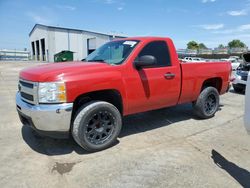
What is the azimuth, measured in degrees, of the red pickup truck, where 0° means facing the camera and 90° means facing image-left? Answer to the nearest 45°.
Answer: approximately 45°

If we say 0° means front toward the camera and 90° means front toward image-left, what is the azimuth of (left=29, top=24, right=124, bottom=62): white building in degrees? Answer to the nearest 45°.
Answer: approximately 45°

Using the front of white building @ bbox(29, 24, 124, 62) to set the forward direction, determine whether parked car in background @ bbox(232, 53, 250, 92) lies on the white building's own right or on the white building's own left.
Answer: on the white building's own left

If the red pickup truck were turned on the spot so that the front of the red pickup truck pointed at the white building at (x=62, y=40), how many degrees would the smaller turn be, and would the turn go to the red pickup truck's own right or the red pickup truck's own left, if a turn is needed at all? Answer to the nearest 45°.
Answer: approximately 135° to the red pickup truck's own right

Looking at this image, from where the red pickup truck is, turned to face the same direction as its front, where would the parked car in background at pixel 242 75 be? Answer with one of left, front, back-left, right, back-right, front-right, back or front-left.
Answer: back
